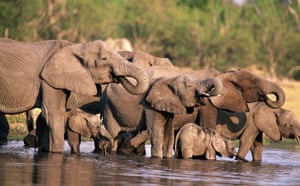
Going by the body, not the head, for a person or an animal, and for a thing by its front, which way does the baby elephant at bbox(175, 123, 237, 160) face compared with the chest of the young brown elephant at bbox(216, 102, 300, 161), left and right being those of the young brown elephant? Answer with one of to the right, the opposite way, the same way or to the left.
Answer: the same way

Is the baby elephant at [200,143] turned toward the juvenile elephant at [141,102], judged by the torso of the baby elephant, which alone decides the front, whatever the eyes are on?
no

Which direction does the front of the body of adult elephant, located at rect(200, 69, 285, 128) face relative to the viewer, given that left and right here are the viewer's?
facing to the right of the viewer

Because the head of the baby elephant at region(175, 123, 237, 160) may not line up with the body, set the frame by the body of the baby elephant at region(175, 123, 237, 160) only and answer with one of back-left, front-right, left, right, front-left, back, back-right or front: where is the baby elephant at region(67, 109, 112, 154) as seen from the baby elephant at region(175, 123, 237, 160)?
back

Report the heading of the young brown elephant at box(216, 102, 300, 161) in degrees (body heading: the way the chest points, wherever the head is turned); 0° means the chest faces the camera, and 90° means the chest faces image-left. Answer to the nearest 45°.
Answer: approximately 270°

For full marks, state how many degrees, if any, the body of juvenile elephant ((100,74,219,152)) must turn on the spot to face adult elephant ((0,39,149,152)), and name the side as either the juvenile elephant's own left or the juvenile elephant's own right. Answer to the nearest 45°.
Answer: approximately 135° to the juvenile elephant's own right

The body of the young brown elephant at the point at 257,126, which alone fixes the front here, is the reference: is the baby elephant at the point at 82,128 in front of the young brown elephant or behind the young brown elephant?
behind

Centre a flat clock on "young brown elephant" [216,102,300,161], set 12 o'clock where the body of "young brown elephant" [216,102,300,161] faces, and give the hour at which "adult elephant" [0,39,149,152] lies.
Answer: "adult elephant" [0,39,149,152] is roughly at 5 o'clock from "young brown elephant" [216,102,300,161].

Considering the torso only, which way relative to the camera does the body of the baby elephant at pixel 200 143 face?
to the viewer's right

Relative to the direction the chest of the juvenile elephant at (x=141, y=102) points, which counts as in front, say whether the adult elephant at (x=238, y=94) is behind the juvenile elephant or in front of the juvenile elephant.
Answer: in front

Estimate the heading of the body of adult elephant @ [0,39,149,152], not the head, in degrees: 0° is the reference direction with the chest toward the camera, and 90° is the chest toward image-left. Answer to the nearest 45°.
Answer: approximately 270°

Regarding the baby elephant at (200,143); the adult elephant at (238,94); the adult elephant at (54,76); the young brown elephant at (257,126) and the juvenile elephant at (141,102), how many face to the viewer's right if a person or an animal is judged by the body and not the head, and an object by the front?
5

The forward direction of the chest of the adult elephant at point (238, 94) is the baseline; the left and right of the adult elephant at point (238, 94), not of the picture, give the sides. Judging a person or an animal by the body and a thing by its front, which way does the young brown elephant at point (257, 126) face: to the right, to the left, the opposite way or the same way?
the same way

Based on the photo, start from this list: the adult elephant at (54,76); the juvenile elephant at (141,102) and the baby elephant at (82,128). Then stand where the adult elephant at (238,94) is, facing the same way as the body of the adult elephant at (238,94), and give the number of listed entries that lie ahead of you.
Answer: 0

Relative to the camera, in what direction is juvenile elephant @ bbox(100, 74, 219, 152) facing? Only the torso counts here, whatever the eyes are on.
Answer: to the viewer's right

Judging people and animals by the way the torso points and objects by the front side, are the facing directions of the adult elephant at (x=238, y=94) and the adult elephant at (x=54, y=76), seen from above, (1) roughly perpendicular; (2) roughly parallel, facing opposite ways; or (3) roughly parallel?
roughly parallel

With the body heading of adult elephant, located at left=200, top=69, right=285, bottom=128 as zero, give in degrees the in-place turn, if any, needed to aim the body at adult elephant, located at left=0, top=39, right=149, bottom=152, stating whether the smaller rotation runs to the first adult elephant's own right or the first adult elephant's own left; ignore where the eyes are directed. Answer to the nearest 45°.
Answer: approximately 135° to the first adult elephant's own right
